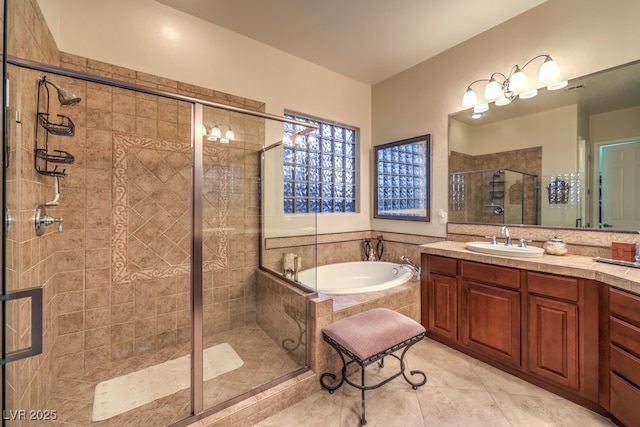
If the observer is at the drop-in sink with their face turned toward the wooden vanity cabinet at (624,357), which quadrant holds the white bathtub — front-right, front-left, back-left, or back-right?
back-right

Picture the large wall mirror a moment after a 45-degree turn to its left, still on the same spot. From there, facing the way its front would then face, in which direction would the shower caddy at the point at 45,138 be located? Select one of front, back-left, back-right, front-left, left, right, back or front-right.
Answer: front-right

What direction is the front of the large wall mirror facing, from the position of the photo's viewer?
facing the viewer and to the left of the viewer

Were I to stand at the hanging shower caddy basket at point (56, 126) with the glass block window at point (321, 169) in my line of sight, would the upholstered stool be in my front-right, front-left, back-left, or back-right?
front-right

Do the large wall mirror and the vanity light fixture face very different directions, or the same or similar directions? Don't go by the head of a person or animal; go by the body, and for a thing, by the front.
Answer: same or similar directions

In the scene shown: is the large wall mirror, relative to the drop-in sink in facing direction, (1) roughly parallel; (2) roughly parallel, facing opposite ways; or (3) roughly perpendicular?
roughly parallel

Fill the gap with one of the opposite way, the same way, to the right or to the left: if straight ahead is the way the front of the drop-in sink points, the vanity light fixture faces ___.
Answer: the same way

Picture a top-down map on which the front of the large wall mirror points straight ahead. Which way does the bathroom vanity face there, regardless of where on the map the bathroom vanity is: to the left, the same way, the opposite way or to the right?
the same way

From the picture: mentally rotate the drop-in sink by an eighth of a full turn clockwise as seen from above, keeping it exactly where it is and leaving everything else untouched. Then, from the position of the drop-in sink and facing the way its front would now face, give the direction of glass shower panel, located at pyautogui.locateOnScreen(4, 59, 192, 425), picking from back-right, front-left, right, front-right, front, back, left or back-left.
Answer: front-left

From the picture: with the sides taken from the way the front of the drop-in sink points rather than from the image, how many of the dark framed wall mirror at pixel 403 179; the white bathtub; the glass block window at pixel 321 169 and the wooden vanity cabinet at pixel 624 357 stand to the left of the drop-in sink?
1

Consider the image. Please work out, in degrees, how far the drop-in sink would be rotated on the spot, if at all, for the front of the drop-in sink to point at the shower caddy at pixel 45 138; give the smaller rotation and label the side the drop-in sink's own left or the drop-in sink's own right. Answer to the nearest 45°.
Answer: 0° — it already faces it

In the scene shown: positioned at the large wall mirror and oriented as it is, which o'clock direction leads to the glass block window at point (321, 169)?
The glass block window is roughly at 1 o'clock from the large wall mirror.
